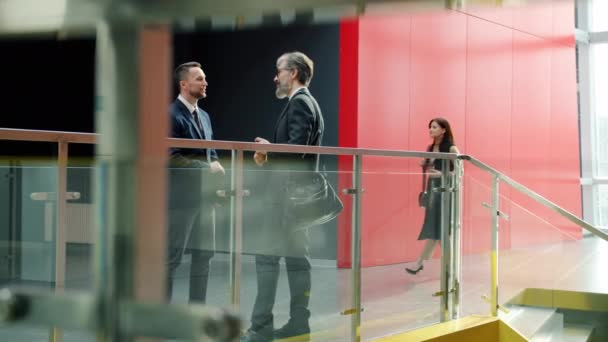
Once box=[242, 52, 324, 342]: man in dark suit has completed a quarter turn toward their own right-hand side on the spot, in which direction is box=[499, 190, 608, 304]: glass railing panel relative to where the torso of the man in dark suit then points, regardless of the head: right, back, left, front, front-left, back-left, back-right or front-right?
front-right

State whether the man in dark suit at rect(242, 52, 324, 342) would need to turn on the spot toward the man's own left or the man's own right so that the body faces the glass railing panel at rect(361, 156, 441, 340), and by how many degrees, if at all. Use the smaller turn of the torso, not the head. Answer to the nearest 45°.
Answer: approximately 135° to the man's own right

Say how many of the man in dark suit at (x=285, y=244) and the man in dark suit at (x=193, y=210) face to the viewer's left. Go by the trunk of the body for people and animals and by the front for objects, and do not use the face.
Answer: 1

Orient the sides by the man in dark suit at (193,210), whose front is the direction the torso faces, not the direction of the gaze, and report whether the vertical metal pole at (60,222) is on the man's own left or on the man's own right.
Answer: on the man's own right

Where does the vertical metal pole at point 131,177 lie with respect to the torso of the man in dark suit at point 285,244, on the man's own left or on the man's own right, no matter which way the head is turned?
on the man's own left

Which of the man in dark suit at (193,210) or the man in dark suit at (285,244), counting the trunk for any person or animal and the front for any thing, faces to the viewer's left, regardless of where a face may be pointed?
the man in dark suit at (285,244)

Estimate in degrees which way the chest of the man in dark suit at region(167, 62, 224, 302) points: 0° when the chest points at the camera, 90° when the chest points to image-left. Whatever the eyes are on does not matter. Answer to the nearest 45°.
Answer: approximately 315°

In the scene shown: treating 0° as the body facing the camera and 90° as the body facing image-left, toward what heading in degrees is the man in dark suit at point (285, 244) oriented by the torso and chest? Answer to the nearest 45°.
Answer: approximately 90°

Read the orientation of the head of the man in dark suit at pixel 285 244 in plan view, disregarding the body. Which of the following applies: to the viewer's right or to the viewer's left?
to the viewer's left

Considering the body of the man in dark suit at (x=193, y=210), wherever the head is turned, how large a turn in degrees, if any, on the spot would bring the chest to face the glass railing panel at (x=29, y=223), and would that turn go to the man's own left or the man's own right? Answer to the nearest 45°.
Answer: approximately 90° to the man's own right

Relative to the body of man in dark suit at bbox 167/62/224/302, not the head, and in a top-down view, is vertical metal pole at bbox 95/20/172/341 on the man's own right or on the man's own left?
on the man's own right
